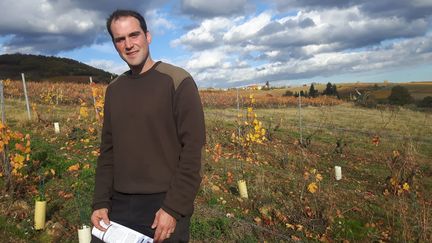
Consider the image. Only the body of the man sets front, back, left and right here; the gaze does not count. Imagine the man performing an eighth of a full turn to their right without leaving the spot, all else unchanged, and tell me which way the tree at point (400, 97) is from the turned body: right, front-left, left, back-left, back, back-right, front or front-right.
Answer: back-right

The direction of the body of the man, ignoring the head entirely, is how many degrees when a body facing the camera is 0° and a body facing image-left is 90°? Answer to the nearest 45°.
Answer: approximately 45°
